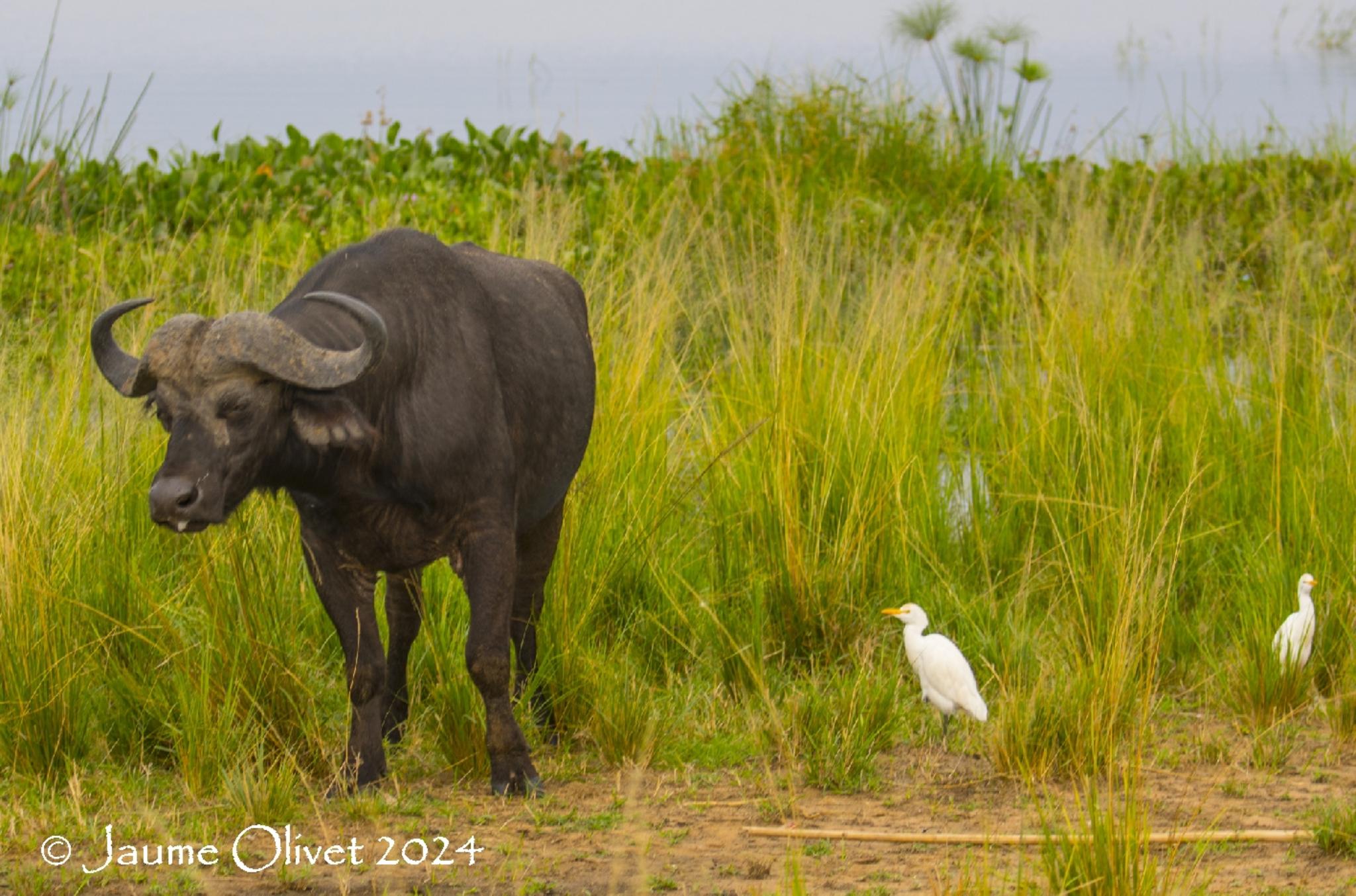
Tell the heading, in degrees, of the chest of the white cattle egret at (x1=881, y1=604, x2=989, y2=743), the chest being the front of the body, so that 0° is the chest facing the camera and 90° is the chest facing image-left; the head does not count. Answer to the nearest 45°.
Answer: approximately 90°

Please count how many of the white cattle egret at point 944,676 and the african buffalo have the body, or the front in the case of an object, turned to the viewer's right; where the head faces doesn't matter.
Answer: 0

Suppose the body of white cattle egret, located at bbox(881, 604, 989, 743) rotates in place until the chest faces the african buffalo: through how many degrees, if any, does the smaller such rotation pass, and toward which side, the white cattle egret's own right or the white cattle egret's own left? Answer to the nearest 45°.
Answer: approximately 45° to the white cattle egret's own left

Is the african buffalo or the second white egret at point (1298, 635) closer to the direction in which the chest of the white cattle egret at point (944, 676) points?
the african buffalo

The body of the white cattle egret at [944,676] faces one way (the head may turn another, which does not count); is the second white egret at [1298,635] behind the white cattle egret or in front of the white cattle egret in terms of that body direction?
behind

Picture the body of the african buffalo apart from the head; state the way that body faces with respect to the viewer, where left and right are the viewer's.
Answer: facing the viewer and to the left of the viewer

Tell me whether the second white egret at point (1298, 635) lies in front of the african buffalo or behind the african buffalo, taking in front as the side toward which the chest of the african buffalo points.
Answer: behind

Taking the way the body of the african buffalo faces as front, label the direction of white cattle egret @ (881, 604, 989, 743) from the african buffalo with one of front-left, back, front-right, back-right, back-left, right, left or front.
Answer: back-left
